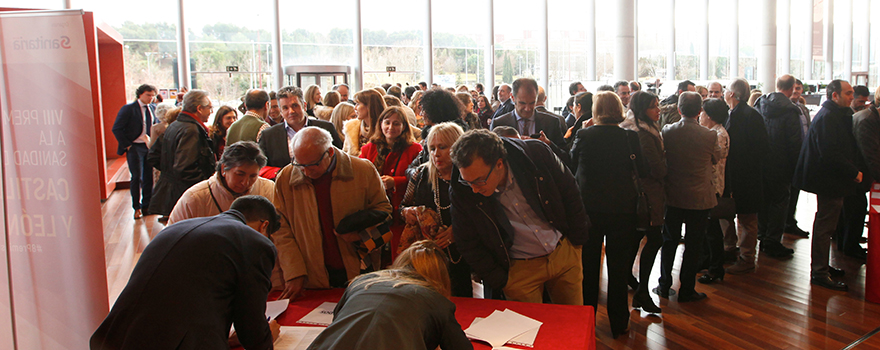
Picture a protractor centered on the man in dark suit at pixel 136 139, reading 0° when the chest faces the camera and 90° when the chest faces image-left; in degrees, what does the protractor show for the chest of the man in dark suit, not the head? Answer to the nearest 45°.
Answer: approximately 315°

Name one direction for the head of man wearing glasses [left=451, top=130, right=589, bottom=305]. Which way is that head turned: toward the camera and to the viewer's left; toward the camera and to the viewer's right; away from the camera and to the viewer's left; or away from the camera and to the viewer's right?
toward the camera and to the viewer's left

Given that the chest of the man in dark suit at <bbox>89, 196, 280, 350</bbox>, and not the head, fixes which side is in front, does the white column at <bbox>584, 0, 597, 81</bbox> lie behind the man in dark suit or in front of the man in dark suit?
in front

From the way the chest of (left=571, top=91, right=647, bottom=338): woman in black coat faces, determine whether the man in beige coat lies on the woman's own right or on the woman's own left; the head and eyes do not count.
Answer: on the woman's own left

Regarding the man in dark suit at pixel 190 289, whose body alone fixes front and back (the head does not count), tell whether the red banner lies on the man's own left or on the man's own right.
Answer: on the man's own left

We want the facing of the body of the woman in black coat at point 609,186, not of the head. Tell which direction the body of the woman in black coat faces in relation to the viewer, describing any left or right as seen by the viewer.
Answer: facing away from the viewer

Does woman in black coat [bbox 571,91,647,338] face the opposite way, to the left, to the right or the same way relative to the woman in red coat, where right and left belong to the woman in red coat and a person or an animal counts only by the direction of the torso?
the opposite way

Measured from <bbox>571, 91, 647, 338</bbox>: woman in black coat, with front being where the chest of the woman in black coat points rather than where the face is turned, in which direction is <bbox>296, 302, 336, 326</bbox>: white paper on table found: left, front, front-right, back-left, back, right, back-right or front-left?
back-left

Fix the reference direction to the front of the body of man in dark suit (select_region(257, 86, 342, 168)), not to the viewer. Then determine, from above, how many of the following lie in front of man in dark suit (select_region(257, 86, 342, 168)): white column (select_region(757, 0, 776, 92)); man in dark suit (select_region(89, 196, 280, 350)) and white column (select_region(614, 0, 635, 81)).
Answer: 1

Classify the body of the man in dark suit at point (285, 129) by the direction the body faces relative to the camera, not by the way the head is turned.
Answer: toward the camera

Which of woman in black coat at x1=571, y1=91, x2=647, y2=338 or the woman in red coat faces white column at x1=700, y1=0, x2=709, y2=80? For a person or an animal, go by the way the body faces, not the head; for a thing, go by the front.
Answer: the woman in black coat

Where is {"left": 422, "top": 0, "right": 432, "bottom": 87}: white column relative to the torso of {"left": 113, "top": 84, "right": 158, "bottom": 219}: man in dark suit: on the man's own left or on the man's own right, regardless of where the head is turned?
on the man's own left
